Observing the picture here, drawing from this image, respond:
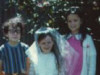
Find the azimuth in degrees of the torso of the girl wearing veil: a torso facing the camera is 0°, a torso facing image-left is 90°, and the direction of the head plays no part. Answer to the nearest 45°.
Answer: approximately 0°

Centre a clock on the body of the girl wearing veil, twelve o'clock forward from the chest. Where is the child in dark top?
The child in dark top is roughly at 3 o'clock from the girl wearing veil.

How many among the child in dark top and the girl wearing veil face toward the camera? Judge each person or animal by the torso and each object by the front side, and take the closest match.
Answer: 2

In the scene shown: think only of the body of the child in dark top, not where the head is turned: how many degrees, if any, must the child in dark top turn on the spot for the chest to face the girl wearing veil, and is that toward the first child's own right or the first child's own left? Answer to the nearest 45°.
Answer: approximately 90° to the first child's own left

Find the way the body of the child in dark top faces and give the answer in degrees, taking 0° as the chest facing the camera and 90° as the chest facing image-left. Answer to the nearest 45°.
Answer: approximately 0°
